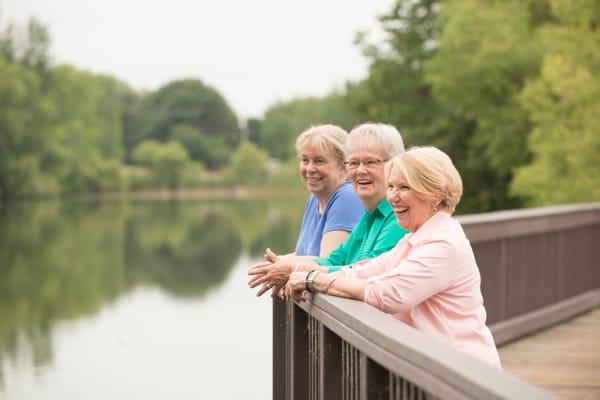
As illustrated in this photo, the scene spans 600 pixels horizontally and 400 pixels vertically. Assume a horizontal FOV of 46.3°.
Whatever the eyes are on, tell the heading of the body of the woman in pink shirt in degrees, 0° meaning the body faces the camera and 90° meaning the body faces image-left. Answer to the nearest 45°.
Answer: approximately 90°

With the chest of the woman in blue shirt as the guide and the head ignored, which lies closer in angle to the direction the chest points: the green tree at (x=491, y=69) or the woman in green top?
the woman in green top

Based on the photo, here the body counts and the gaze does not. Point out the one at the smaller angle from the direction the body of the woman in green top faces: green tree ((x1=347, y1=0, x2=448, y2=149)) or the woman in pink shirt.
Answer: the woman in pink shirt

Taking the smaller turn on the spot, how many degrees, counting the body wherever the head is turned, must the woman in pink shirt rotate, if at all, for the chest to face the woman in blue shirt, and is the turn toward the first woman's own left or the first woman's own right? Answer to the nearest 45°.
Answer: approximately 90° to the first woman's own right

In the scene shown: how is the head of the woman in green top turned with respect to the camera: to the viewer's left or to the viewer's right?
to the viewer's left

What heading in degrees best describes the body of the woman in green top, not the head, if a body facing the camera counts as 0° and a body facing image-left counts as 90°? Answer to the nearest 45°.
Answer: approximately 45°

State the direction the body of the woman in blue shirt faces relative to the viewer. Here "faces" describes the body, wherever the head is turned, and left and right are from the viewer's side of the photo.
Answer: facing the viewer and to the left of the viewer

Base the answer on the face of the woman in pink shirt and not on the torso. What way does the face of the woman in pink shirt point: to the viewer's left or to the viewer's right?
to the viewer's left

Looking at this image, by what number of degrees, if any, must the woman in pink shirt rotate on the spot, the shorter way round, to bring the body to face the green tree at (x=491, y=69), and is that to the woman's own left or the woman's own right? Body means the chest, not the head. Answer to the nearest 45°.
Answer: approximately 90° to the woman's own right
